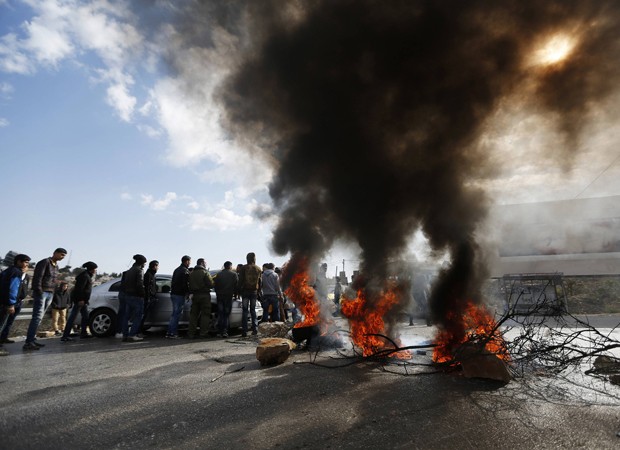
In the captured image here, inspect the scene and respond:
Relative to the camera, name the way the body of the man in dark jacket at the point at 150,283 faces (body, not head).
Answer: to the viewer's right

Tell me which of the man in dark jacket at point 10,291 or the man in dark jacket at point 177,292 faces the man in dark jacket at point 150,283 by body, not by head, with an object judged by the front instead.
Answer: the man in dark jacket at point 10,291

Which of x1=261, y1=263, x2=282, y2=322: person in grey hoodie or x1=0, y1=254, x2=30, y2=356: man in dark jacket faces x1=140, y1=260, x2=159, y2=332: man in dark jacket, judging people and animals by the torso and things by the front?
x1=0, y1=254, x2=30, y2=356: man in dark jacket

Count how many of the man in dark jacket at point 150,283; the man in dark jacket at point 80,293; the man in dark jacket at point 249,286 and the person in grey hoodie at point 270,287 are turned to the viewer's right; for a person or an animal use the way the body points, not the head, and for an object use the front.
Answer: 2

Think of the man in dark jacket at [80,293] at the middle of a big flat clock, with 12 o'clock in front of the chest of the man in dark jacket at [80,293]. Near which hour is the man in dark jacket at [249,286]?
the man in dark jacket at [249,286] is roughly at 1 o'clock from the man in dark jacket at [80,293].

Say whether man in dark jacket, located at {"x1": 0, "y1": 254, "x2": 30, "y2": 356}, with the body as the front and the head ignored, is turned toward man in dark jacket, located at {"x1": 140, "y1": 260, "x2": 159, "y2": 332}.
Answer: yes

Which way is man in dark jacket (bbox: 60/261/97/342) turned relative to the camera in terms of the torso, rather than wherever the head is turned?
to the viewer's right

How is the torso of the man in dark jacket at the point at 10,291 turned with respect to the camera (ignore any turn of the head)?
to the viewer's right
